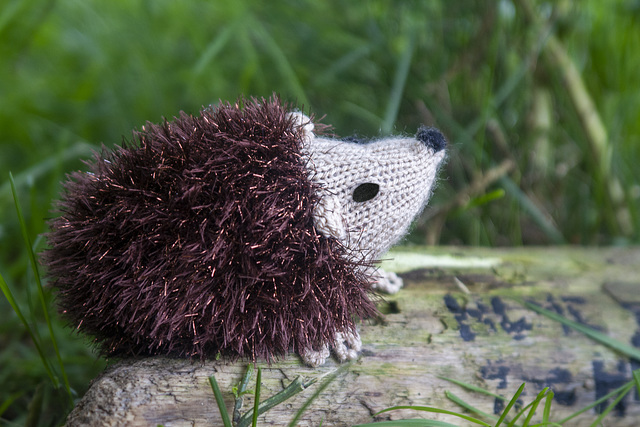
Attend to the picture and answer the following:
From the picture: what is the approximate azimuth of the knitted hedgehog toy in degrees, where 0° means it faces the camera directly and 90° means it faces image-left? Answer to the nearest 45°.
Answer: approximately 270°
